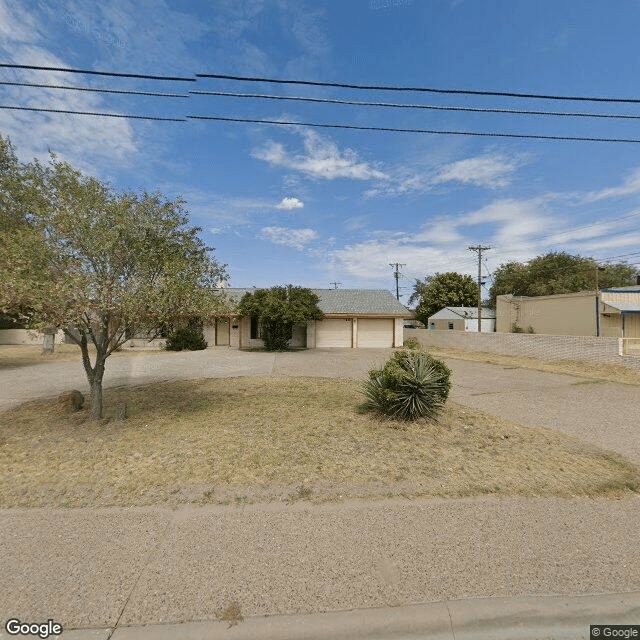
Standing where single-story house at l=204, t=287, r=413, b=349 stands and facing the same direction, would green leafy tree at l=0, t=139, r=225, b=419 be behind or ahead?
ahead

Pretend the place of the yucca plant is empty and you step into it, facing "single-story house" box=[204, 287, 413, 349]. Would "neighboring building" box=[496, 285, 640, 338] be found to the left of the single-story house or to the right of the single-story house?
right

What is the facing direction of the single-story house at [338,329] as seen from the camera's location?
facing the viewer

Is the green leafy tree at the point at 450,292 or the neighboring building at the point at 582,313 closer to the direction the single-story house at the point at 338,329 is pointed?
the neighboring building

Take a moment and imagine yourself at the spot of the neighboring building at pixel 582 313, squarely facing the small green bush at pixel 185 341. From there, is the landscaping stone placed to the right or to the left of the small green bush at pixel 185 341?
left

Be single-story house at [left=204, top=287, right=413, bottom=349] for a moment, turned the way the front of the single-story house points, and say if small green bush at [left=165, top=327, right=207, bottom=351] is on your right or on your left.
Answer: on your right

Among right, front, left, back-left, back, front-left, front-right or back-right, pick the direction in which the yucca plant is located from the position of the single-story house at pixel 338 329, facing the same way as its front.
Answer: front

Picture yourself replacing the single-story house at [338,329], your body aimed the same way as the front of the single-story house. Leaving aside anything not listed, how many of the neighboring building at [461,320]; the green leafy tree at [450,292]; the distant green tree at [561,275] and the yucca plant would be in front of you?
1

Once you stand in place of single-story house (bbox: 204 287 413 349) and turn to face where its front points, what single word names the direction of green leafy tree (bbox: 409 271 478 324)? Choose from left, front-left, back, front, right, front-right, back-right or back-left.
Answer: back-left

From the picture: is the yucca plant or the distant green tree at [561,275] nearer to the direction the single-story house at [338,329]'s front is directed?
the yucca plant

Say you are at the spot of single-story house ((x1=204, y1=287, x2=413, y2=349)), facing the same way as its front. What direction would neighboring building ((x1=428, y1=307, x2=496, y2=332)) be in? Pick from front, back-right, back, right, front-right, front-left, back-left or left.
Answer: back-left

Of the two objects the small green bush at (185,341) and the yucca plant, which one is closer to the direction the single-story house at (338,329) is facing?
the yucca plant

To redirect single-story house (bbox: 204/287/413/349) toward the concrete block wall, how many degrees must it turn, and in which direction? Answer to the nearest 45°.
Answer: approximately 45° to its left

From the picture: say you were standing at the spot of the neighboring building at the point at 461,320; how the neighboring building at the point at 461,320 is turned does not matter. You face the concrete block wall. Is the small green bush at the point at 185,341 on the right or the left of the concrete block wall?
right
